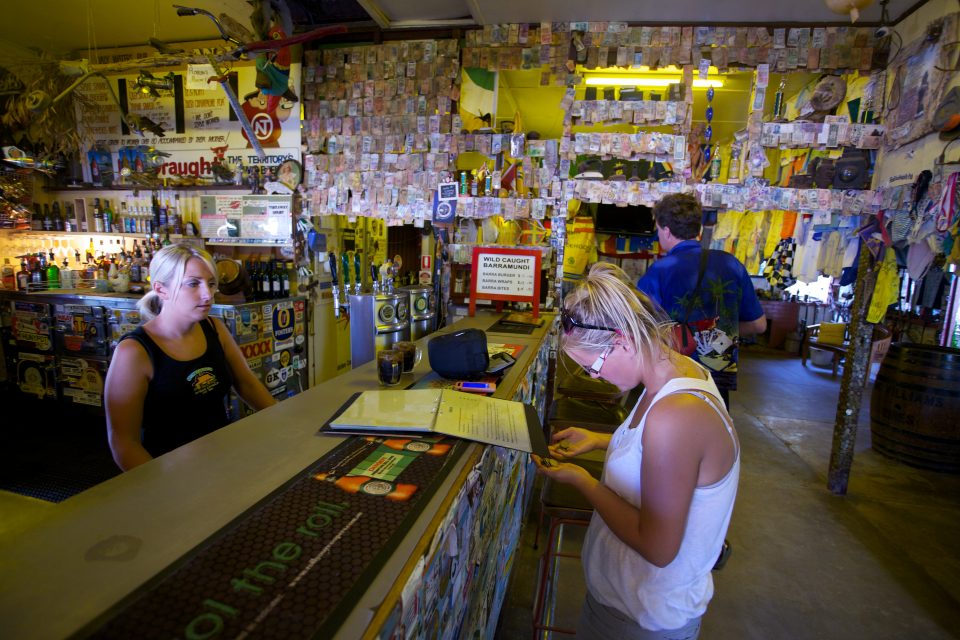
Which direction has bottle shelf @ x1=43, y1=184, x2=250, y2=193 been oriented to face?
toward the camera

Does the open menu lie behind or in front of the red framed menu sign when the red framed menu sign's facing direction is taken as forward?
in front

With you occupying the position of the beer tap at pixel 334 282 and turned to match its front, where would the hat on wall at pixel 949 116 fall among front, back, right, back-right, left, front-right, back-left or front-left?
back-left

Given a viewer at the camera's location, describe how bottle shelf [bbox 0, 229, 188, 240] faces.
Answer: facing the viewer

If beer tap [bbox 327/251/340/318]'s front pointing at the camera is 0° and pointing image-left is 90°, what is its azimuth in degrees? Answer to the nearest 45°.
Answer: approximately 90°

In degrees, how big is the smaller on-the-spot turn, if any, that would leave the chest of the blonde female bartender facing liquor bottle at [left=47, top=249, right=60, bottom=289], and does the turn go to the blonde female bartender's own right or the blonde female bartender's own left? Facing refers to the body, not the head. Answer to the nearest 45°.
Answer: approximately 135° to the blonde female bartender's own left

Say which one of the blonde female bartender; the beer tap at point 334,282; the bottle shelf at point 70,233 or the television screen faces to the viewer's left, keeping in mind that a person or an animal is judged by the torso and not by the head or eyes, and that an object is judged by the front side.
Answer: the beer tap

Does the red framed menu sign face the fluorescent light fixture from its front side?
no

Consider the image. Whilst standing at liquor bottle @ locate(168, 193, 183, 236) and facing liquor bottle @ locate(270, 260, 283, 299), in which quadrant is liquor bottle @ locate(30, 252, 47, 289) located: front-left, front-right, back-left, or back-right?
back-right

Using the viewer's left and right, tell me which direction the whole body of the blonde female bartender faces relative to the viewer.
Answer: facing the viewer and to the right of the viewer

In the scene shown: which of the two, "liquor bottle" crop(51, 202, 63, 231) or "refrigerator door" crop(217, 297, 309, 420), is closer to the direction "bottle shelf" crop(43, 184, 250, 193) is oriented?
the refrigerator door

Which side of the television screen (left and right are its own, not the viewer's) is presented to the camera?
front

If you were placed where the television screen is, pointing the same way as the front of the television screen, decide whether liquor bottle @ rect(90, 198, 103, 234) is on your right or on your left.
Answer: on your right

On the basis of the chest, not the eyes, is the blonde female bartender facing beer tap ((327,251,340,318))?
no

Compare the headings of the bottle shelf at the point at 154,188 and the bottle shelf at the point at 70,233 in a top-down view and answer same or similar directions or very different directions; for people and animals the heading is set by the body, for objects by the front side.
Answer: same or similar directions
